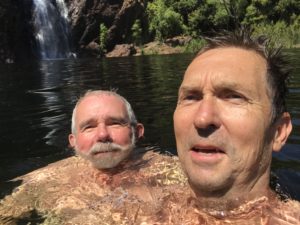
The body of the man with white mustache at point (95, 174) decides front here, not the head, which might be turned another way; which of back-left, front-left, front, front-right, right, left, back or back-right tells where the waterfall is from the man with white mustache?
back

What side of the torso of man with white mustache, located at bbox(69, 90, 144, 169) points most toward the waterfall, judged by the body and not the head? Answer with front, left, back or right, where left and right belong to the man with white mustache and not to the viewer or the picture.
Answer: back

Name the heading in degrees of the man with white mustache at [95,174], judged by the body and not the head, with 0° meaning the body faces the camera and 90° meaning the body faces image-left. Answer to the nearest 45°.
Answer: approximately 0°
